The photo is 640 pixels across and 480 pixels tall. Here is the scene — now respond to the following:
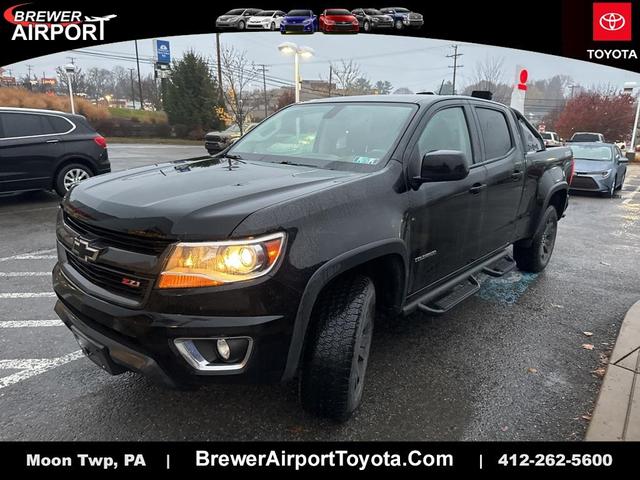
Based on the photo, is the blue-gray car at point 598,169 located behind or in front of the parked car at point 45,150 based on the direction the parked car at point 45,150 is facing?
behind

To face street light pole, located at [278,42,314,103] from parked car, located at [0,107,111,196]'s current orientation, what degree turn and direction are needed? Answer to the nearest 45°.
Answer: approximately 135° to its right

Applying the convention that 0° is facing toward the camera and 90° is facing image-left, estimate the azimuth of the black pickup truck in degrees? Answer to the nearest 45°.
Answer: approximately 45°

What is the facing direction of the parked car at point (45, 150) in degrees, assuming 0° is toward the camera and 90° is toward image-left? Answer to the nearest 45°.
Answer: approximately 90°
